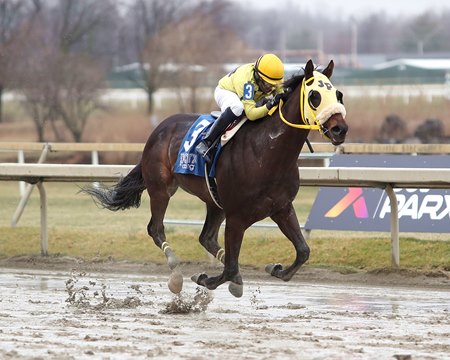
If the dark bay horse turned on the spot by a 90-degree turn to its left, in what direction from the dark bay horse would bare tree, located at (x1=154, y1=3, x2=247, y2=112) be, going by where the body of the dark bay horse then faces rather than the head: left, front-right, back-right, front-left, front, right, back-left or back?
front-left

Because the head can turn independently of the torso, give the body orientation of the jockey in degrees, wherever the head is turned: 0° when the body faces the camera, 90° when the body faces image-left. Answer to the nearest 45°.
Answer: approximately 315°

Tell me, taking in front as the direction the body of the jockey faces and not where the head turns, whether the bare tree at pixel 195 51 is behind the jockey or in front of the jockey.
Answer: behind

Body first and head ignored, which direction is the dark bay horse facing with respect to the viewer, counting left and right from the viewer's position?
facing the viewer and to the right of the viewer

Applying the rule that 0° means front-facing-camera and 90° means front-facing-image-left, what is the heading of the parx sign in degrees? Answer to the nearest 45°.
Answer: approximately 0°

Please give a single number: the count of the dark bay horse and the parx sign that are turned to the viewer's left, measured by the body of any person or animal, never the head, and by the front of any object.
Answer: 0

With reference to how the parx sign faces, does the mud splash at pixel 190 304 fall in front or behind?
in front

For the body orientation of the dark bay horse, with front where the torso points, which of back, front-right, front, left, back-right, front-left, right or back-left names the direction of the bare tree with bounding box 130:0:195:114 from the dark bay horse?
back-left

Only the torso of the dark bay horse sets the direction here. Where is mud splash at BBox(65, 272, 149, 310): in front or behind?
behind
